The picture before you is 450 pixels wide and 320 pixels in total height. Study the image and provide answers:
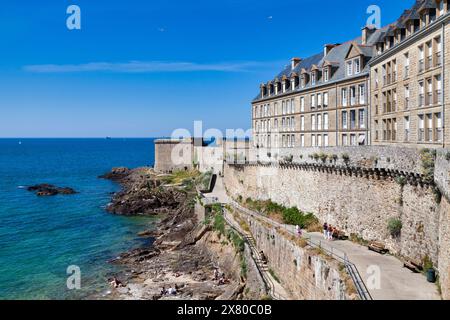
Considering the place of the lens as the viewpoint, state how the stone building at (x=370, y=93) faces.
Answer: facing the viewer and to the left of the viewer

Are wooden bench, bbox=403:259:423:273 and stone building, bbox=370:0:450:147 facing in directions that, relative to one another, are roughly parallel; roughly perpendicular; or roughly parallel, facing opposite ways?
roughly parallel

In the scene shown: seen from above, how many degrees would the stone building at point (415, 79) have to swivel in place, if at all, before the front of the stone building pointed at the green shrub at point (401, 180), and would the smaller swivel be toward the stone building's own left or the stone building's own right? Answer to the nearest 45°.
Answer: approximately 45° to the stone building's own left

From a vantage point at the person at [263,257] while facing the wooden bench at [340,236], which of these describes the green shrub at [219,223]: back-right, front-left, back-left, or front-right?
back-left

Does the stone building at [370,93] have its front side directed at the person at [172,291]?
yes

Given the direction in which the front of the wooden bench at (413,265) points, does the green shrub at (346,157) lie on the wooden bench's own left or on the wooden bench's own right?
on the wooden bench's own right

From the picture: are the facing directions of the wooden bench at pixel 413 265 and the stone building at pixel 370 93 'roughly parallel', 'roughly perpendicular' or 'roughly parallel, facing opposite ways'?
roughly parallel

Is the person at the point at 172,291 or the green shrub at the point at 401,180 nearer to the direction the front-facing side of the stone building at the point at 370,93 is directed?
the person

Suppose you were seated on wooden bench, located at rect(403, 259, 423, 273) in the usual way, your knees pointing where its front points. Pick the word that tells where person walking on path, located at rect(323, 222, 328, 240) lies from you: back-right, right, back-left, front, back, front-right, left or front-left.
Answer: right

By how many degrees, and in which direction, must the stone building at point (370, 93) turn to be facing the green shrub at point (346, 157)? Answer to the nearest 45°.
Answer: approximately 45° to its left
